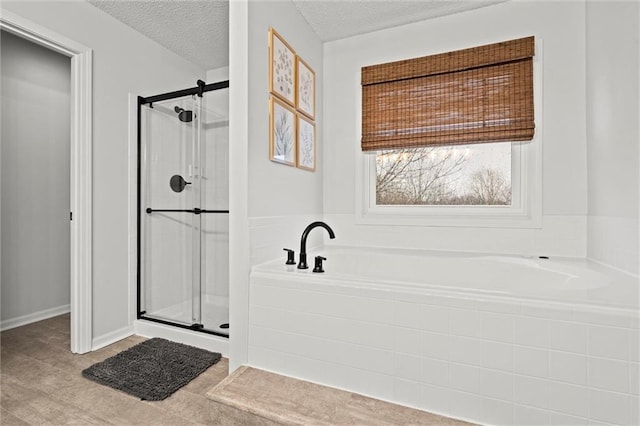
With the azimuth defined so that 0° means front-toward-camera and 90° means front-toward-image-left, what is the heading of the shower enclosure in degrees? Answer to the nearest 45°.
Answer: approximately 45°

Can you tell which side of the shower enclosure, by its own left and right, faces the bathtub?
left
